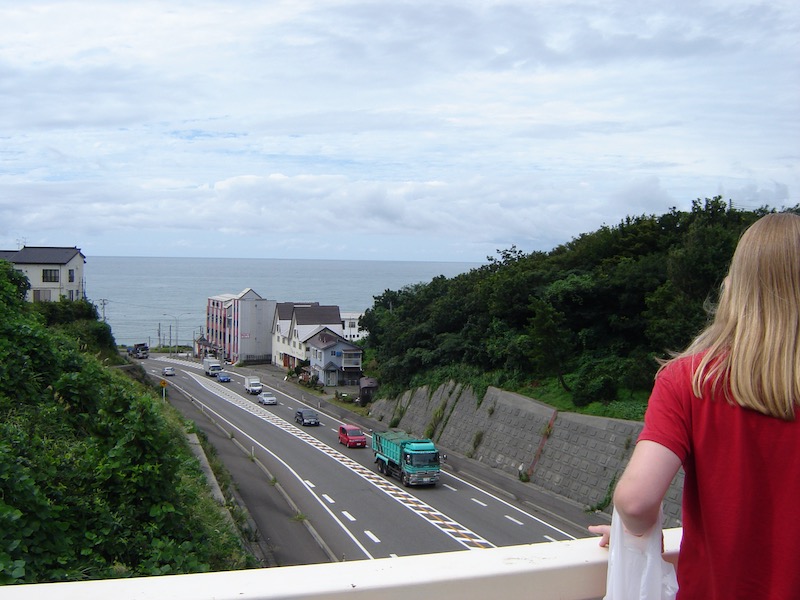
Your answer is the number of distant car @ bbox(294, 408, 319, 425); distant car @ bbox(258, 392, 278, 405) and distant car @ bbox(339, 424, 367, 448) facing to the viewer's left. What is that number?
0

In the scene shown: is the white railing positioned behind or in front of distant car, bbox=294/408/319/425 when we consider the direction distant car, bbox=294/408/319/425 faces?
in front

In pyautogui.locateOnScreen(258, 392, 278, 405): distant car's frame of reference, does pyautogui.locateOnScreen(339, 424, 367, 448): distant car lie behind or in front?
in front

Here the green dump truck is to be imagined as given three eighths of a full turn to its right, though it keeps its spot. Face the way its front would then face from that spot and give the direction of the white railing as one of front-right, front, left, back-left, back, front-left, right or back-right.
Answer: left

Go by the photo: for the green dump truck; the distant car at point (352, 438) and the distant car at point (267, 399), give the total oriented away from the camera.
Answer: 0

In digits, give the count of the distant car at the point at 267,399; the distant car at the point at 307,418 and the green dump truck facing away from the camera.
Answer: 0

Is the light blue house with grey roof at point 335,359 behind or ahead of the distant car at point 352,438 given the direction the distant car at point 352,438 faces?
behind

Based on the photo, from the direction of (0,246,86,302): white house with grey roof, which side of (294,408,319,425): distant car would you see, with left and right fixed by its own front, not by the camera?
back

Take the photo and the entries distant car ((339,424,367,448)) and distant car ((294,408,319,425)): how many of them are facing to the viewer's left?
0

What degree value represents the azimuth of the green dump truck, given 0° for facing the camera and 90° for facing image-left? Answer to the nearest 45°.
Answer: approximately 315°

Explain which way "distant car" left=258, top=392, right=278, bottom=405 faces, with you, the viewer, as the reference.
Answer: facing the viewer and to the right of the viewer

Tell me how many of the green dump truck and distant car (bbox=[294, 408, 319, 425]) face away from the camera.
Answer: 0

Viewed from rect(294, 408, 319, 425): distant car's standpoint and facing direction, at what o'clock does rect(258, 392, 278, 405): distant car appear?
rect(258, 392, 278, 405): distant car is roughly at 7 o'clock from rect(294, 408, 319, 425): distant car.
